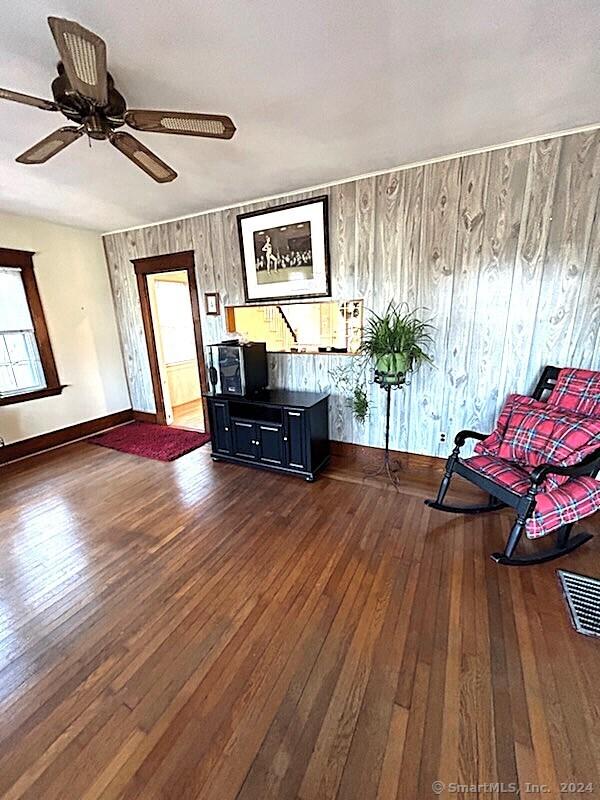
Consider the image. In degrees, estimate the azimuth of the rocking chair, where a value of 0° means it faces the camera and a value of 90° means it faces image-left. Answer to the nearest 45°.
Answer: approximately 45°

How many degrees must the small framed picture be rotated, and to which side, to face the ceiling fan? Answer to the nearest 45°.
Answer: approximately 45° to its left

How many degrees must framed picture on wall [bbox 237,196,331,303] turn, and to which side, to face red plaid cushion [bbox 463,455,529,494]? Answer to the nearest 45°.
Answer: approximately 90° to its left

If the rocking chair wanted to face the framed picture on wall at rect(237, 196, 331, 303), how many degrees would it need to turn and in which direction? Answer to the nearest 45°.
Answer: approximately 45° to its right

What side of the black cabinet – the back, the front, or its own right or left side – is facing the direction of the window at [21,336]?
right

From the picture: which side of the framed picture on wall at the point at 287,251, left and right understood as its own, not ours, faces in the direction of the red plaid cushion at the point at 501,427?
left

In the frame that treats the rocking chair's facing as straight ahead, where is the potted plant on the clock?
The potted plant is roughly at 2 o'clock from the rocking chair.
